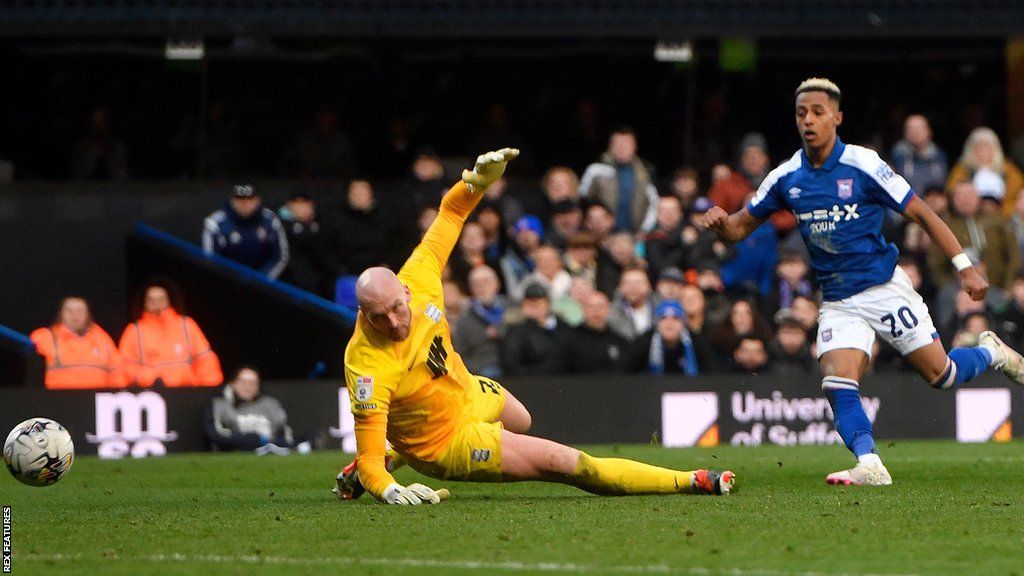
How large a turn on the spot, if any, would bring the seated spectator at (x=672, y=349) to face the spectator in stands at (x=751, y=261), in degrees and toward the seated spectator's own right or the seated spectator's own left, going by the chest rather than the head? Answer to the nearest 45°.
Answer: approximately 135° to the seated spectator's own left

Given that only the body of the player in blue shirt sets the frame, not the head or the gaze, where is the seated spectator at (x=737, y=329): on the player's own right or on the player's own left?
on the player's own right

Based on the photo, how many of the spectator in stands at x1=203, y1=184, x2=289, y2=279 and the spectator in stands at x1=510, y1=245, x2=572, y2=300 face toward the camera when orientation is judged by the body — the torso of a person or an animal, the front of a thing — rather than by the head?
2

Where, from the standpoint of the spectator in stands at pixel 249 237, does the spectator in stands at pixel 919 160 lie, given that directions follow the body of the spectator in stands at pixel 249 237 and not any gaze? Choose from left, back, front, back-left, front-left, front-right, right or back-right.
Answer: left

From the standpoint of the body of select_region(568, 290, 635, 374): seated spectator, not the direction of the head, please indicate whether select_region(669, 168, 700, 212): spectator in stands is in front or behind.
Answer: behind

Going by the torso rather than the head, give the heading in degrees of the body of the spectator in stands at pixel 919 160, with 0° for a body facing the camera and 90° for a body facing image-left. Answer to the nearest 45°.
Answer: approximately 0°

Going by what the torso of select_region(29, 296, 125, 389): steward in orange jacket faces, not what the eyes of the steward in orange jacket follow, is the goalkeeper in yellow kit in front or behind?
in front

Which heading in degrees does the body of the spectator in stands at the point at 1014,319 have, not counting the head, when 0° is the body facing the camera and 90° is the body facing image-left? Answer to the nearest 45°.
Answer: approximately 0°

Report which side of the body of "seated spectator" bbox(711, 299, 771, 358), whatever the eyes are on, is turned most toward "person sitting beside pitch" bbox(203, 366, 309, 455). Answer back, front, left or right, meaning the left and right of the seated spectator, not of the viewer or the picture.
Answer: right
